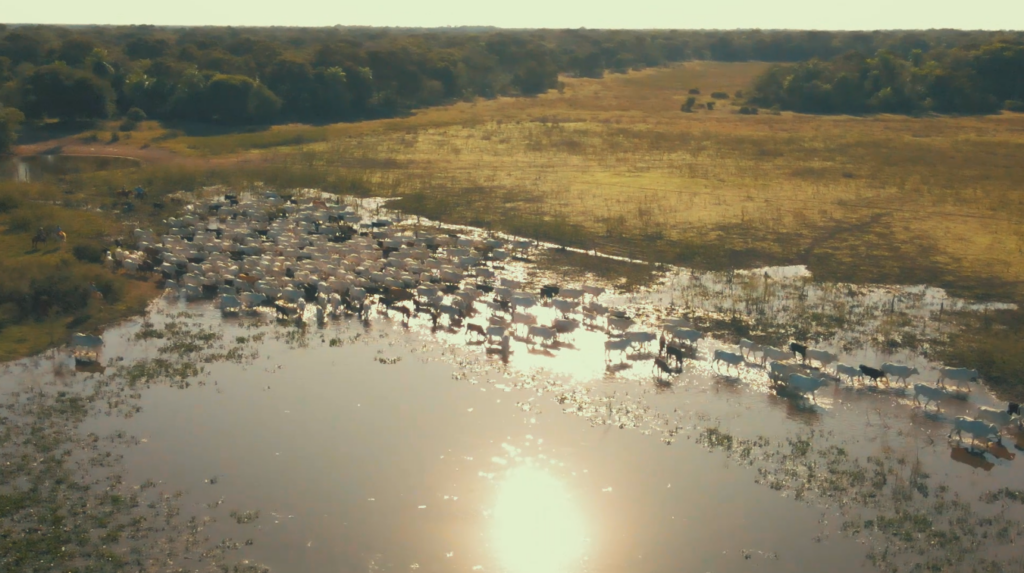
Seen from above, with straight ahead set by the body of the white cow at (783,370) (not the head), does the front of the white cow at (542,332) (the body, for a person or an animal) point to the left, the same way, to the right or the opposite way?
the same way

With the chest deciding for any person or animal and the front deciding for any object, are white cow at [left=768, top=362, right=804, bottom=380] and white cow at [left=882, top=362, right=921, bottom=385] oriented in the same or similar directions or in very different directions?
same or similar directions
